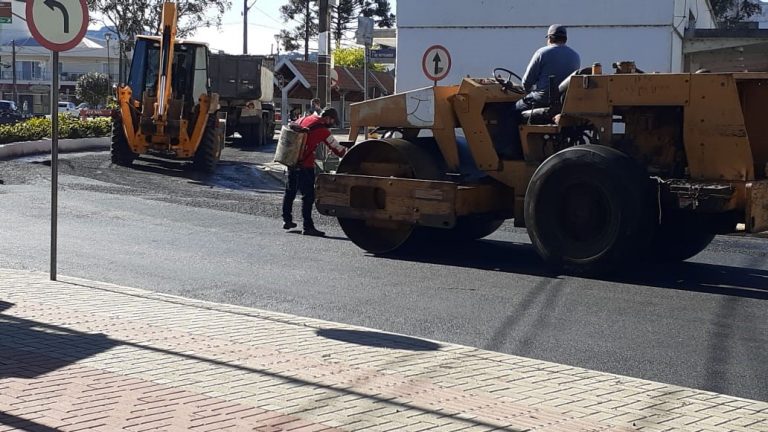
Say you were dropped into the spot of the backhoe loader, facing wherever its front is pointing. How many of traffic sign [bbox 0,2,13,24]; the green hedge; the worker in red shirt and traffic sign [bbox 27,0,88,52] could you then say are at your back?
2

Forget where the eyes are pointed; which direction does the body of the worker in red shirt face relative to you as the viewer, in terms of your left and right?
facing to the right of the viewer

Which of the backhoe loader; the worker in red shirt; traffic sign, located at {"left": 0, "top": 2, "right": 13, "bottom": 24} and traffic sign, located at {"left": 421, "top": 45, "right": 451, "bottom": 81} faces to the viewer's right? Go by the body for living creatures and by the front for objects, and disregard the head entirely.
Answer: the worker in red shirt

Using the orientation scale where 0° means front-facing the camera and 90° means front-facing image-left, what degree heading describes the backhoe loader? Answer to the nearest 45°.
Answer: approximately 180°

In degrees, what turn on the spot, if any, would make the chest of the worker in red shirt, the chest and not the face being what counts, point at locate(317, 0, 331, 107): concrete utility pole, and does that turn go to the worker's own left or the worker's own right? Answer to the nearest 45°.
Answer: approximately 90° to the worker's own left

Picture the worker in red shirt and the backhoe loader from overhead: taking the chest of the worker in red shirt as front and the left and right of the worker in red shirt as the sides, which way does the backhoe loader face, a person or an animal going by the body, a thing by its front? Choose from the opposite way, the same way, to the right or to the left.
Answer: to the left

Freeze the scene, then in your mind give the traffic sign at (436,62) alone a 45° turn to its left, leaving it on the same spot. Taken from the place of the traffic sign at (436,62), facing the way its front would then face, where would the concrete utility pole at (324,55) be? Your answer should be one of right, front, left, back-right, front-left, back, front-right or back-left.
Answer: back

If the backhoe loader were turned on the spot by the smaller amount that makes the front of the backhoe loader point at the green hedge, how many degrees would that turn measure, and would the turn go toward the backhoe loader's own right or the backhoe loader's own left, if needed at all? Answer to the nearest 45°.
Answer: approximately 45° to the backhoe loader's own left

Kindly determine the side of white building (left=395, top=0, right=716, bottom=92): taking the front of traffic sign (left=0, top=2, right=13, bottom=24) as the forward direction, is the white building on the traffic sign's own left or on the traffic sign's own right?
on the traffic sign's own left

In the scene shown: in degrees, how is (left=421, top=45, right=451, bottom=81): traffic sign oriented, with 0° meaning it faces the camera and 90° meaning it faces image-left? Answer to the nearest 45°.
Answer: approximately 0°

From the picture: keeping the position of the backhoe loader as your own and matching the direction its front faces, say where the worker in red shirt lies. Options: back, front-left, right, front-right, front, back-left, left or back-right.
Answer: back

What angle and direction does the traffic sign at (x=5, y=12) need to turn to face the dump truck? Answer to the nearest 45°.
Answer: approximately 90° to its left
